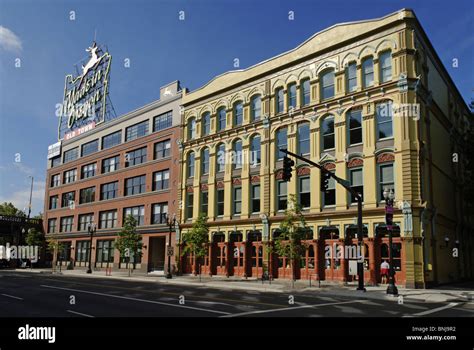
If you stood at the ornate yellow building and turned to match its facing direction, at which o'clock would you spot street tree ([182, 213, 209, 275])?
The street tree is roughly at 2 o'clock from the ornate yellow building.

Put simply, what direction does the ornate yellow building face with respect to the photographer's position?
facing the viewer and to the left of the viewer
